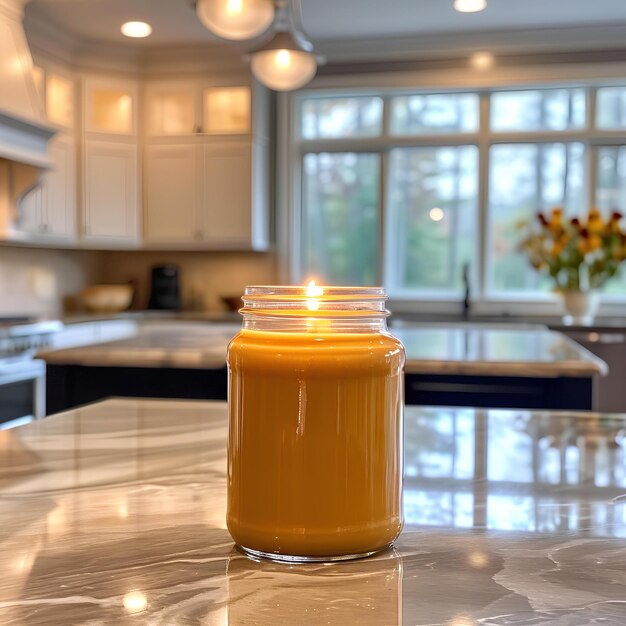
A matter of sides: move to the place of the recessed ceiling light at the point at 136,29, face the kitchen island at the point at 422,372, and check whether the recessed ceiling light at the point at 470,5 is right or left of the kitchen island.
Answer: left

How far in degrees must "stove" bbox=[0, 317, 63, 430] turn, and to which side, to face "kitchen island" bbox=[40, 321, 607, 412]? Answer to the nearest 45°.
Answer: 0° — it already faces it

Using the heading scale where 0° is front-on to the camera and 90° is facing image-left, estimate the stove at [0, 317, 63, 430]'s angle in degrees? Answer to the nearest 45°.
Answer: approximately 315°

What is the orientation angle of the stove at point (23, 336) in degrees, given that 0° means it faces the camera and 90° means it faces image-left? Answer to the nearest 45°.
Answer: approximately 315°

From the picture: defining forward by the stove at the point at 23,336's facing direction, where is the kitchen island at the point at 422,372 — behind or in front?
in front

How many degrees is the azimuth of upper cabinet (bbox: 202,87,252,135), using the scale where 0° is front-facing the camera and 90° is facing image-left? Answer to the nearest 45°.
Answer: approximately 0°

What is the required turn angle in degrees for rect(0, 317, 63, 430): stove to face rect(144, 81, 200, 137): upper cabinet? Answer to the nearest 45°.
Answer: approximately 90° to its left

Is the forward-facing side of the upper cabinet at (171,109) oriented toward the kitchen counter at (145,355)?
yes

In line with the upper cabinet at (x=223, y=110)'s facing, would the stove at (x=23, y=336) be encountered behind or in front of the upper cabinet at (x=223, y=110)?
in front

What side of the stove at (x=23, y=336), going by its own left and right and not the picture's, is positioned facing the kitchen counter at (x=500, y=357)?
front

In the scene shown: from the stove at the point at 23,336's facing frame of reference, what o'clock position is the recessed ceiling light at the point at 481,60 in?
The recessed ceiling light is roughly at 10 o'clock from the stove.

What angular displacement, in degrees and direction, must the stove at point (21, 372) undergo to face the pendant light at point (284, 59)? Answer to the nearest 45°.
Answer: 0° — it already faces it

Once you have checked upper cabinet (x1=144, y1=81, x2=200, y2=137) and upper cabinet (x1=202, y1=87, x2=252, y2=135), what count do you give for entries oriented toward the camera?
2

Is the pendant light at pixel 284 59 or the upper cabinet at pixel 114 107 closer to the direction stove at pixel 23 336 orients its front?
the pendant light
